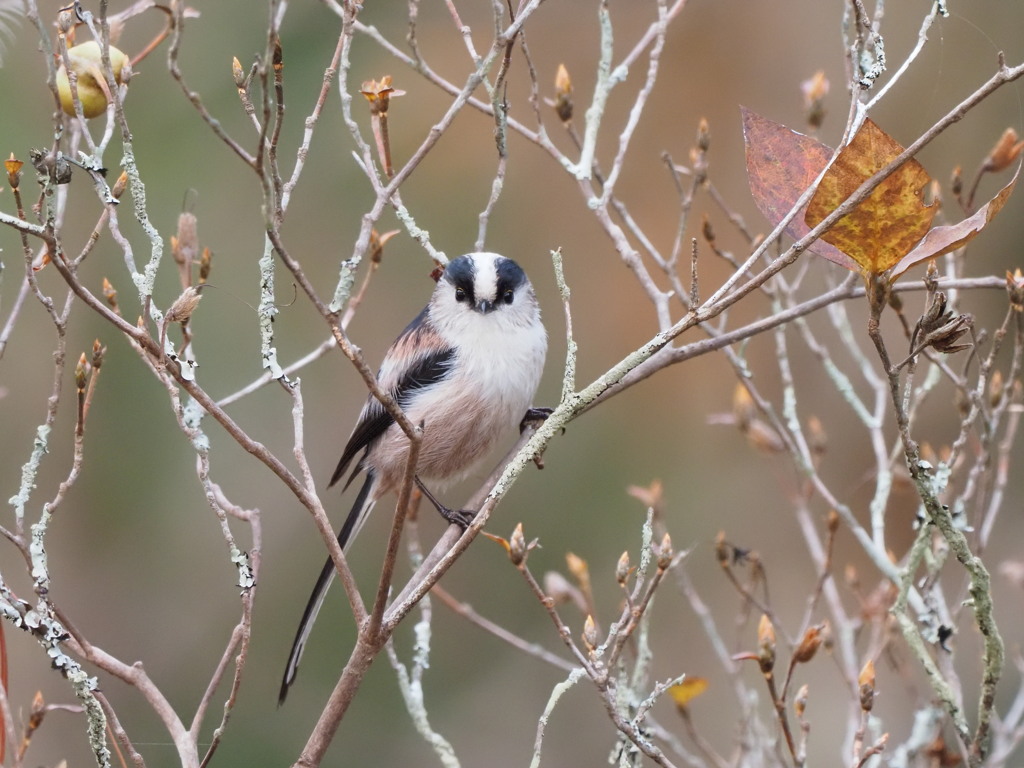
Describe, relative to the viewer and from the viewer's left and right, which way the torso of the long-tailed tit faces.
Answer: facing the viewer and to the right of the viewer

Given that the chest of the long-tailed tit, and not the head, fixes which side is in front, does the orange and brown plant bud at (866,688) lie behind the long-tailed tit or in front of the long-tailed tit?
in front
